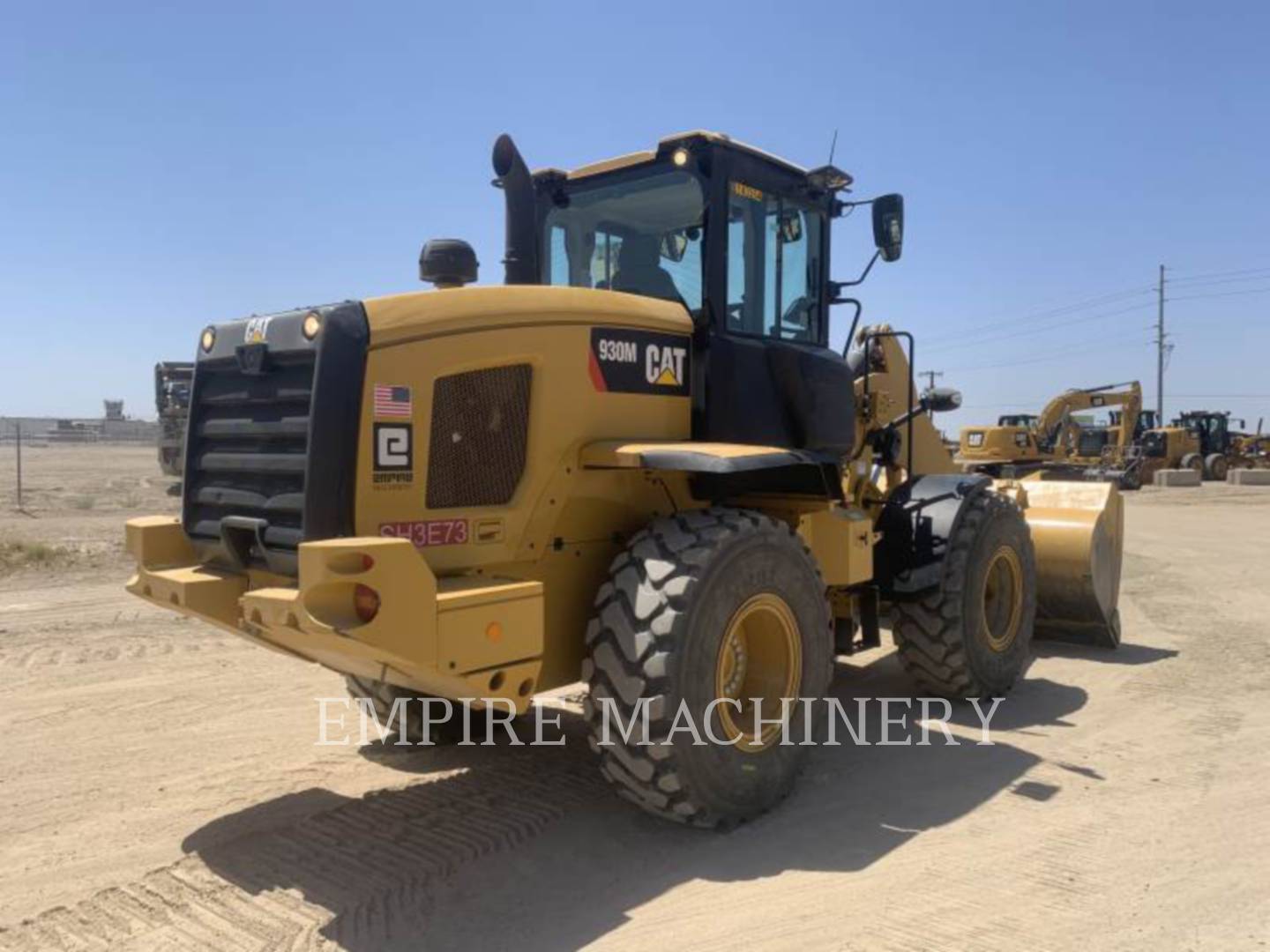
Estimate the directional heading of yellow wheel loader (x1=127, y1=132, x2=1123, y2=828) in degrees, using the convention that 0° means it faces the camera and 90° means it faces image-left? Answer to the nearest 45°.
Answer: approximately 225°

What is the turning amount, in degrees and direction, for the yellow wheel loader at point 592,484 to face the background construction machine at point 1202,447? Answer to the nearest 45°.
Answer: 0° — it already faces it

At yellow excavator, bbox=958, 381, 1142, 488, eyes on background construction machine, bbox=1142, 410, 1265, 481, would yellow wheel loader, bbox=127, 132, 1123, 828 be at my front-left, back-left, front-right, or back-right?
back-right
